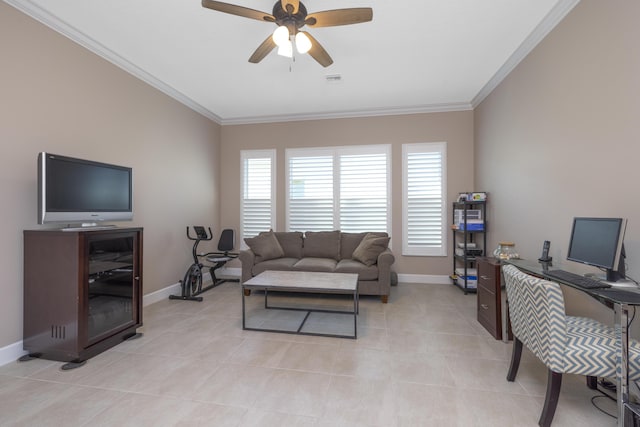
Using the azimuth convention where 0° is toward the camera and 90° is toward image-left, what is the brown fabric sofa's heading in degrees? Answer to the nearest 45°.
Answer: approximately 0°

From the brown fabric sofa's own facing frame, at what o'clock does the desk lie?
The desk is roughly at 11 o'clock from the brown fabric sofa.

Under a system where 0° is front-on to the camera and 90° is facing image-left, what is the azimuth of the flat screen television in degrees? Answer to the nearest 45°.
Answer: approximately 315°

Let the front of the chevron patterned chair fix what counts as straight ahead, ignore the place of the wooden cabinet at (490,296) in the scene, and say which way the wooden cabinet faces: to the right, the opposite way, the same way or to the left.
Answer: the opposite way

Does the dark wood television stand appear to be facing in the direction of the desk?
yes

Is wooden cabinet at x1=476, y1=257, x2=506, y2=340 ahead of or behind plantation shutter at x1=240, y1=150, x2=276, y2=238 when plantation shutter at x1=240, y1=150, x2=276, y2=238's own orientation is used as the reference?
ahead

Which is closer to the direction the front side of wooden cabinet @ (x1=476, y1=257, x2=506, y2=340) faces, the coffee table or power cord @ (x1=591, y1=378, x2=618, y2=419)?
the coffee table

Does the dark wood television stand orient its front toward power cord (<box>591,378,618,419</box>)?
yes

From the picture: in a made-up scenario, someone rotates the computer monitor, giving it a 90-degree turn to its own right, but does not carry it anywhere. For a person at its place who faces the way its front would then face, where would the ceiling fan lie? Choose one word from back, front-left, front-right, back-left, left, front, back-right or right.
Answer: left

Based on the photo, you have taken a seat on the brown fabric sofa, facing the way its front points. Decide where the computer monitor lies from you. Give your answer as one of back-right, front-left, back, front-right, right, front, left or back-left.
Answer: front-left

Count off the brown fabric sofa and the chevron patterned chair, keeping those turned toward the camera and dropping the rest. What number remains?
1

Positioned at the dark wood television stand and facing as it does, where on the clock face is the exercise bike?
The exercise bike is roughly at 9 o'clock from the dark wood television stand.

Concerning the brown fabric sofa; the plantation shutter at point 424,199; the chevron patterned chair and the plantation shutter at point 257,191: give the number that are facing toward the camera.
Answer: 3

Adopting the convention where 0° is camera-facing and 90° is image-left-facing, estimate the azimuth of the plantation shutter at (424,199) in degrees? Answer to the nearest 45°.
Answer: approximately 0°

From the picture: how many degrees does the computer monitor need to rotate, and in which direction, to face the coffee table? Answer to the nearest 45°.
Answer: approximately 45° to its right
